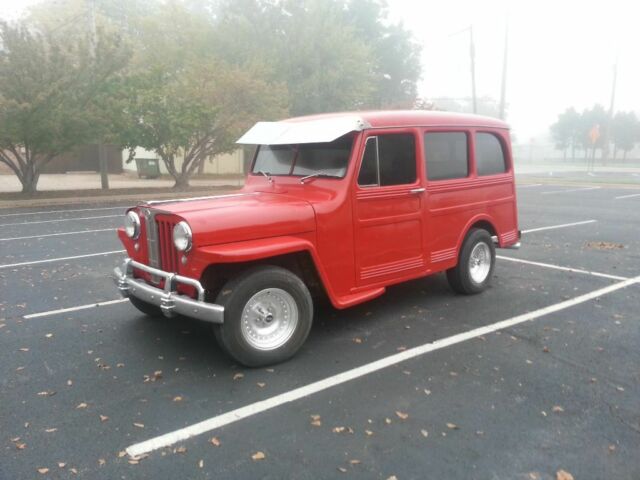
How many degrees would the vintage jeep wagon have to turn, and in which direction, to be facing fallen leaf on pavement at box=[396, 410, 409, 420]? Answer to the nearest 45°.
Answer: approximately 45° to its left

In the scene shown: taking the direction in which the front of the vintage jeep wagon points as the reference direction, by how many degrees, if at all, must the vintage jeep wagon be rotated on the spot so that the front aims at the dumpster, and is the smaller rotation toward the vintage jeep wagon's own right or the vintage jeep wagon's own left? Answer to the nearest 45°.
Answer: approximately 135° to the vintage jeep wagon's own right

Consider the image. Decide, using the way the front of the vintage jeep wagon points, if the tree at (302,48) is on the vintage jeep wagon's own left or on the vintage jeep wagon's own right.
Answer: on the vintage jeep wagon's own right

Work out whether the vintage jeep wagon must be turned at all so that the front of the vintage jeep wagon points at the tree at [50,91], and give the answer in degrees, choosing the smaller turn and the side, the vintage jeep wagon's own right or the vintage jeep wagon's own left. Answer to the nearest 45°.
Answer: approximately 90° to the vintage jeep wagon's own right

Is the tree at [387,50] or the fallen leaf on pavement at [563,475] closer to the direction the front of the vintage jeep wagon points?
the fallen leaf on pavement

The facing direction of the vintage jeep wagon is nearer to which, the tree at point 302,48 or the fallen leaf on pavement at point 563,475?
the fallen leaf on pavement

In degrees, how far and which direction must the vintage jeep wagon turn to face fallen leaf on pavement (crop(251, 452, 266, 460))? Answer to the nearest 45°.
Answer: approximately 45° to its left

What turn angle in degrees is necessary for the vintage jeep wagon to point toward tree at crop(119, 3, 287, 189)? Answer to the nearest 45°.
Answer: approximately 135° to its right

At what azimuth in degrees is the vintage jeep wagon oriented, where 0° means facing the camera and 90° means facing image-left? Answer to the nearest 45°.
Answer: approximately 45°

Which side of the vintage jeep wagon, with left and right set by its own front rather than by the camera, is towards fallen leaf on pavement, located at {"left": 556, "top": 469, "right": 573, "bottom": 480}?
left

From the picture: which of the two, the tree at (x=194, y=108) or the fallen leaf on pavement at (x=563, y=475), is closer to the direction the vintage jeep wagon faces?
the fallen leaf on pavement

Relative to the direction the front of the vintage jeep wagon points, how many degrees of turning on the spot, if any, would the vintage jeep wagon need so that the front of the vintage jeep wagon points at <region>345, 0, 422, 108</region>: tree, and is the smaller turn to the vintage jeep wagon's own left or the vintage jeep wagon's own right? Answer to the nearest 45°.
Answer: approximately 135° to the vintage jeep wagon's own right

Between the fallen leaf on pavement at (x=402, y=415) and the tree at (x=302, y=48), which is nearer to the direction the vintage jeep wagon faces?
the fallen leaf on pavement
